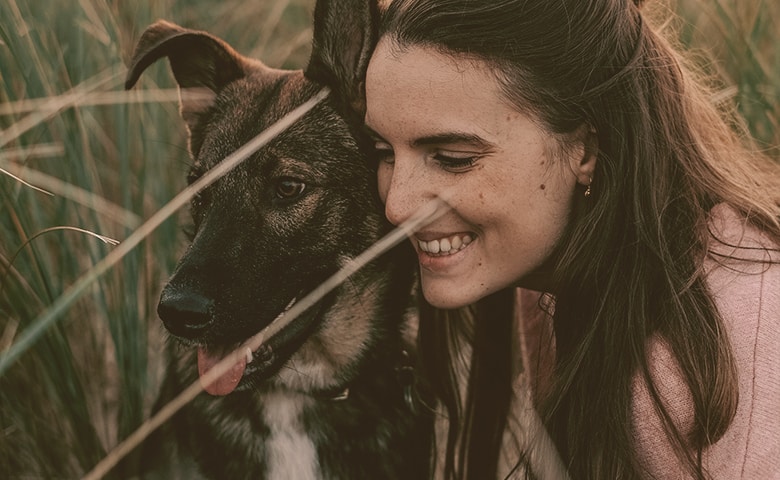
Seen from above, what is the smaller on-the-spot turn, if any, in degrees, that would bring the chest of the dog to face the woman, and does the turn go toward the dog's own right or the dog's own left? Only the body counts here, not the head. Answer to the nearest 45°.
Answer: approximately 90° to the dog's own left

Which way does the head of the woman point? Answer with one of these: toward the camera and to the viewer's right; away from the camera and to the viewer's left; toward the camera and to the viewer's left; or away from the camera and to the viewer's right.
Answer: toward the camera and to the viewer's left

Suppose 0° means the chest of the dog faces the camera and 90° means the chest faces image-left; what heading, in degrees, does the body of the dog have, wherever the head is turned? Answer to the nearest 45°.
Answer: approximately 45°

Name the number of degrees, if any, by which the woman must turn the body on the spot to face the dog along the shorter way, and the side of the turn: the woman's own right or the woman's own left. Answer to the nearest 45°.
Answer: approximately 45° to the woman's own right

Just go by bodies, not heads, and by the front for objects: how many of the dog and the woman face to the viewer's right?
0

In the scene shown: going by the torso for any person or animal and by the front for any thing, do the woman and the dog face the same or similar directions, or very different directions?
same or similar directions
